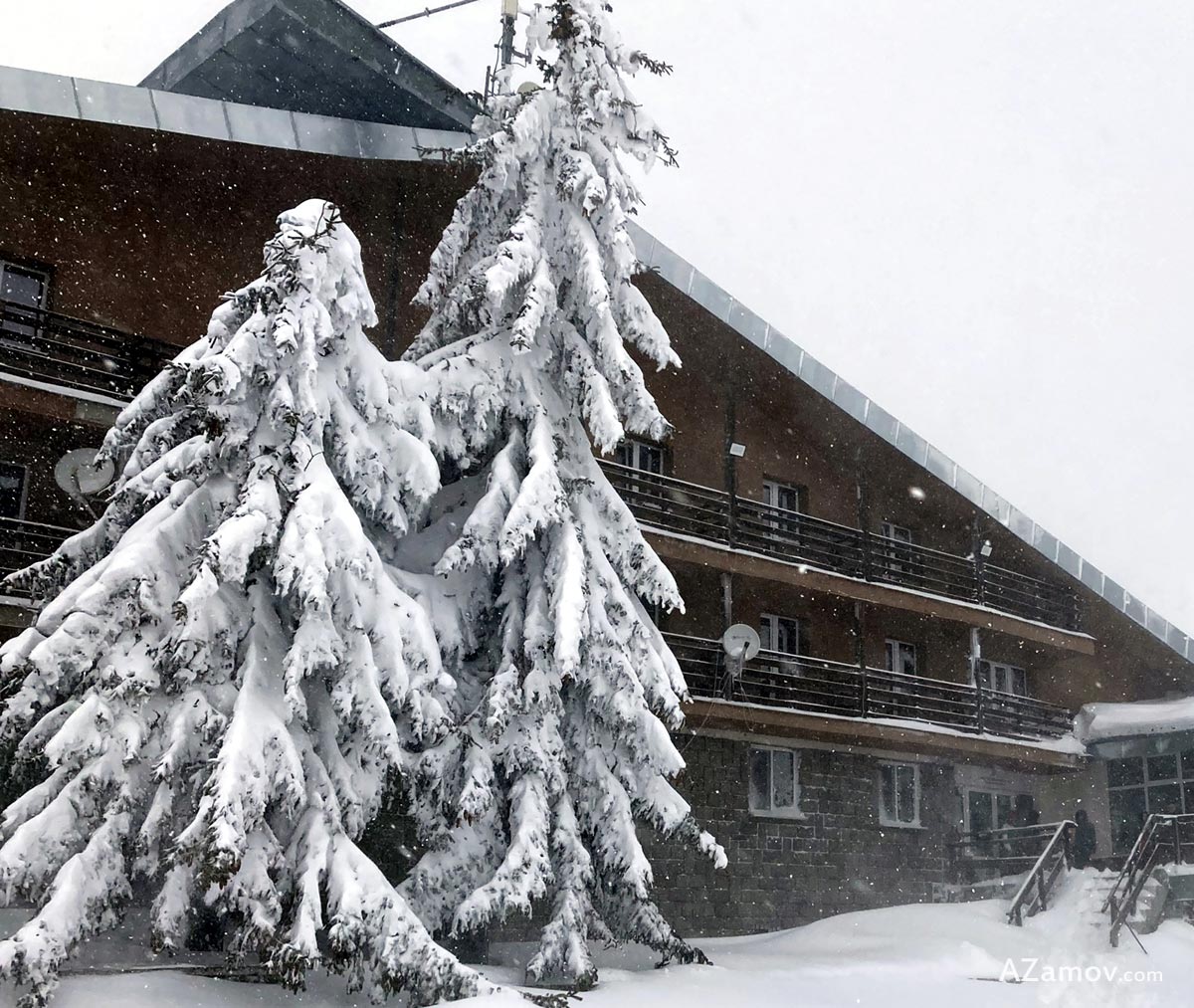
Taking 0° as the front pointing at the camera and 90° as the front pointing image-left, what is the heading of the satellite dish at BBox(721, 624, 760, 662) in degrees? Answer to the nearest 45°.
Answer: approximately 0°

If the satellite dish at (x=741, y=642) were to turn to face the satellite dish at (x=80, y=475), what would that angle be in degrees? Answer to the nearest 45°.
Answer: approximately 45° to its right

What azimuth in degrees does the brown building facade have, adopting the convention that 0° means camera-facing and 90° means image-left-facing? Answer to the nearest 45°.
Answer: approximately 315°
